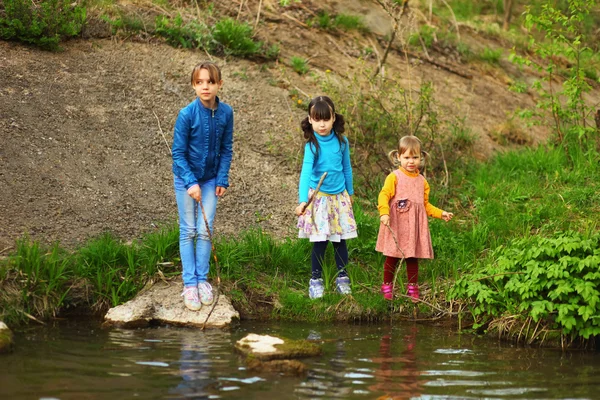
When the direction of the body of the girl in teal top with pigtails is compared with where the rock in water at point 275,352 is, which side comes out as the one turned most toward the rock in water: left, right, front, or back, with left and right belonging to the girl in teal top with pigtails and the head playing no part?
front

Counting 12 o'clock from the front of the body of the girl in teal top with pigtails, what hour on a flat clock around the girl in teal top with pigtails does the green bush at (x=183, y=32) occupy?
The green bush is roughly at 5 o'clock from the girl in teal top with pigtails.

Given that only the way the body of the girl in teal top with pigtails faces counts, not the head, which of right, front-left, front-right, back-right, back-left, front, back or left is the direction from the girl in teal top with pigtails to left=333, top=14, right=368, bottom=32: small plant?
back

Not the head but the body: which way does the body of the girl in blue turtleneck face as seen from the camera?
toward the camera

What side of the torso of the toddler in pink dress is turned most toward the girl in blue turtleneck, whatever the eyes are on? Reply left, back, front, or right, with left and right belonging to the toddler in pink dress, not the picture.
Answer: right

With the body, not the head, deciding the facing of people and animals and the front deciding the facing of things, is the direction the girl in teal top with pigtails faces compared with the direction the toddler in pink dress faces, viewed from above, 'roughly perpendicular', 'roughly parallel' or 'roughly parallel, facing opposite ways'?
roughly parallel

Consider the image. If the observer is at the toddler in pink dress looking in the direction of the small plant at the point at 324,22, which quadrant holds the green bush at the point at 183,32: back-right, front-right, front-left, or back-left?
front-left

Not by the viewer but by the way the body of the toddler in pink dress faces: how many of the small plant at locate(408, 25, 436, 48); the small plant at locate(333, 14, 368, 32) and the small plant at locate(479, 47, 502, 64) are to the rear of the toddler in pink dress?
3

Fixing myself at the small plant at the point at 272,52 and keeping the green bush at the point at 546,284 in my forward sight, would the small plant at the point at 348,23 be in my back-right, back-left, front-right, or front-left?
back-left

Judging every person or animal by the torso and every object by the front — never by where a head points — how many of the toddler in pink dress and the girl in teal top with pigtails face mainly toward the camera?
2

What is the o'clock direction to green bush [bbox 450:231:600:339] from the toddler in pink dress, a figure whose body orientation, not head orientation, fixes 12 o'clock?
The green bush is roughly at 10 o'clock from the toddler in pink dress.

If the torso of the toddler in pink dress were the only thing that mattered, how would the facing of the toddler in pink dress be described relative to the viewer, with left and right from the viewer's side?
facing the viewer

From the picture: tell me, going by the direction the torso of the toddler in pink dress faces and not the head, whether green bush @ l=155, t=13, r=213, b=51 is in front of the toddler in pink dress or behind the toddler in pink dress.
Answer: behind
